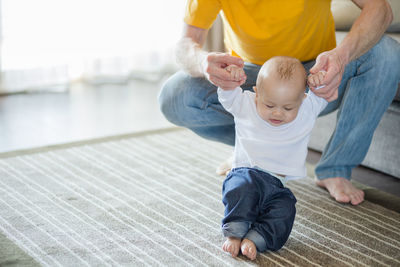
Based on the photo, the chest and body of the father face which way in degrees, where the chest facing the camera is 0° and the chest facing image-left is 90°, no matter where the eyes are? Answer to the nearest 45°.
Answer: approximately 0°

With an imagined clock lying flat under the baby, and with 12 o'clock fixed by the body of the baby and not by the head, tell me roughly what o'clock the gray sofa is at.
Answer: The gray sofa is roughly at 7 o'clock from the baby.
